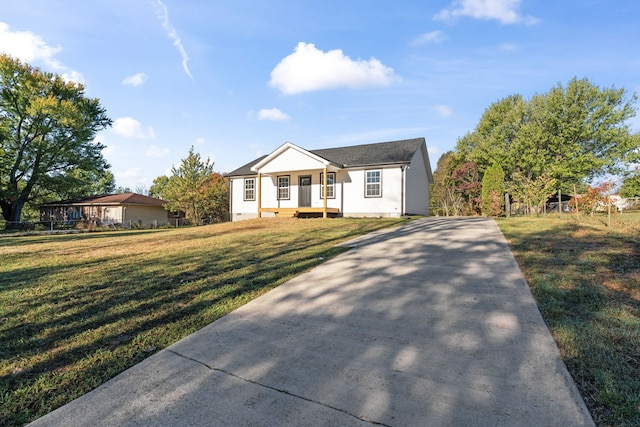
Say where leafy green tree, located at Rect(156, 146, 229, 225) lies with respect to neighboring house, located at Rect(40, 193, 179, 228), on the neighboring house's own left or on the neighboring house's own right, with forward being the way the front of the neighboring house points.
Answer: on the neighboring house's own left

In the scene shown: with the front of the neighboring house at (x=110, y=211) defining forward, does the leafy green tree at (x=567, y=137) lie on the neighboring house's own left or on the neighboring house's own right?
on the neighboring house's own left

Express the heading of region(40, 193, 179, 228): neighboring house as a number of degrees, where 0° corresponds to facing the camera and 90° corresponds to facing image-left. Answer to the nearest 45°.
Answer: approximately 45°

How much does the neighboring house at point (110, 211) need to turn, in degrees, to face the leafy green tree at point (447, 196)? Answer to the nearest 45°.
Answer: approximately 90° to its left

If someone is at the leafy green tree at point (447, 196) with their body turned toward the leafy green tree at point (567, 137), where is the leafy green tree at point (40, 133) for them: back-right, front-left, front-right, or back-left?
back-right

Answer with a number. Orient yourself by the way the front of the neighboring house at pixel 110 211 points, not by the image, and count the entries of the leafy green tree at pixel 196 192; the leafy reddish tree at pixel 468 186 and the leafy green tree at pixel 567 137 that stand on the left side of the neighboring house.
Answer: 3

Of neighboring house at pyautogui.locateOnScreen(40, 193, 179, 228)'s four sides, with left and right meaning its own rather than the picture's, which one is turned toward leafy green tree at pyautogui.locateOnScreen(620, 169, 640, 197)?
left

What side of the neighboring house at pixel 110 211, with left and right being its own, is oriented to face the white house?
left

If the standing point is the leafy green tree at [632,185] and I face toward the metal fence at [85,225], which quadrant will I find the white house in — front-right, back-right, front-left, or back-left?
front-left

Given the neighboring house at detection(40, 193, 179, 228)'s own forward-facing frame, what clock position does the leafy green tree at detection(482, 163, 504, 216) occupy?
The leafy green tree is roughly at 9 o'clock from the neighboring house.
